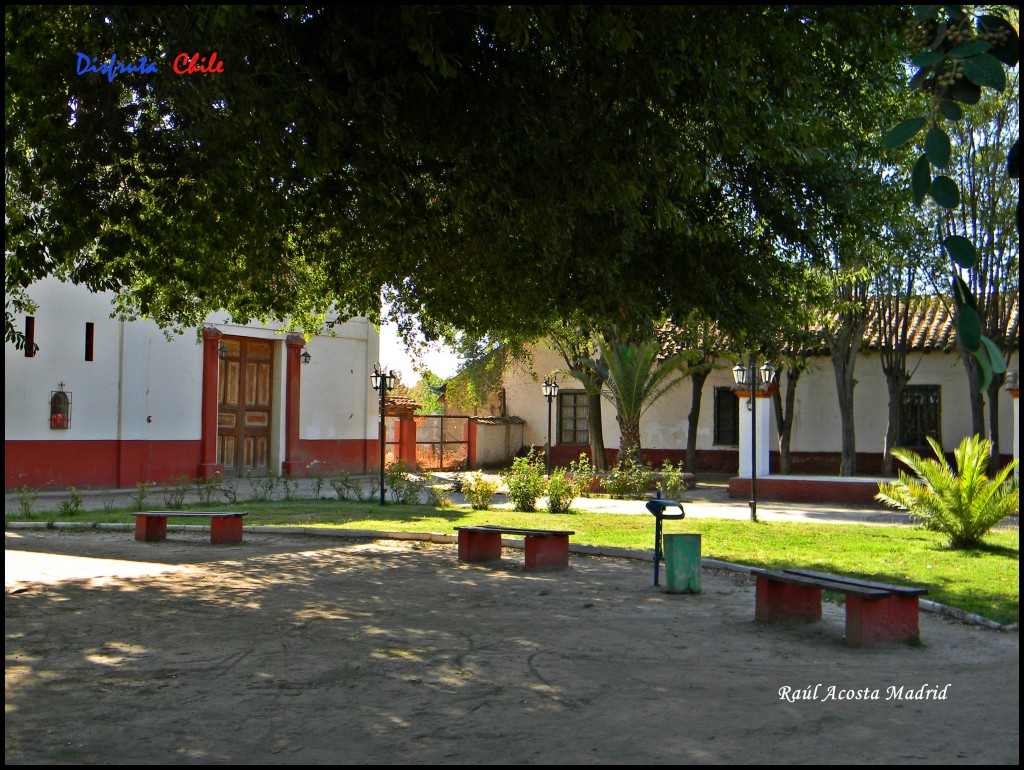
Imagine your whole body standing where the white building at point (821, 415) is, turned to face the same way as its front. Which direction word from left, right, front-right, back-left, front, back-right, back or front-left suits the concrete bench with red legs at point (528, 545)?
front

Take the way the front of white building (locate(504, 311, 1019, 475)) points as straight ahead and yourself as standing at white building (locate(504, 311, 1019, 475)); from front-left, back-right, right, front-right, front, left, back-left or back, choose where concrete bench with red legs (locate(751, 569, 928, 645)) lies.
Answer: front

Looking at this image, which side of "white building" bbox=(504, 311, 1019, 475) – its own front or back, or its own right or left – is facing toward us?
front

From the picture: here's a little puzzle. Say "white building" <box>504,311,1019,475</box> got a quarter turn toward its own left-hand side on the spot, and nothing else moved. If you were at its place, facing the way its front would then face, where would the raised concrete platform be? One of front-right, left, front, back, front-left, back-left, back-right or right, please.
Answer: right

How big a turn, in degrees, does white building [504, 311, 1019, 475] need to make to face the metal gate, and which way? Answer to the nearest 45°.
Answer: approximately 90° to its right

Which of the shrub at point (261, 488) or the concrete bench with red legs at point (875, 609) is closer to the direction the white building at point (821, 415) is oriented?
the concrete bench with red legs

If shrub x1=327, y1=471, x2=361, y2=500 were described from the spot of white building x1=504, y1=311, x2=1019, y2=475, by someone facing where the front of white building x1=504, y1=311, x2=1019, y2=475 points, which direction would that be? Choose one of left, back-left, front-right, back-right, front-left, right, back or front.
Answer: front-right

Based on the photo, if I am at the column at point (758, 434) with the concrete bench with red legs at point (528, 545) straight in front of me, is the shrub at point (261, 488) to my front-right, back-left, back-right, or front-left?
front-right

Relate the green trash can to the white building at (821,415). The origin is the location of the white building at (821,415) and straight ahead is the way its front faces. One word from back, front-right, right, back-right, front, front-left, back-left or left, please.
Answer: front

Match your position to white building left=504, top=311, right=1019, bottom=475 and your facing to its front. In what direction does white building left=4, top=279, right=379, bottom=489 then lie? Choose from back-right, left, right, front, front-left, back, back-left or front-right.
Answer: front-right

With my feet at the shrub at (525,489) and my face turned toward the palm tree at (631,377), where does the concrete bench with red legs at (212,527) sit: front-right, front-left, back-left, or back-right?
back-left

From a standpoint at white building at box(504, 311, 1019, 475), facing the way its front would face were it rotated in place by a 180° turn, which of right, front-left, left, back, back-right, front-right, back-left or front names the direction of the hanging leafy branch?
back

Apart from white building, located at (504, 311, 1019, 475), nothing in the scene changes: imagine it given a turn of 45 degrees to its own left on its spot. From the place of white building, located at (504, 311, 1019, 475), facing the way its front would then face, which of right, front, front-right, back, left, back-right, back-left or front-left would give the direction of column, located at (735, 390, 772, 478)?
front-right

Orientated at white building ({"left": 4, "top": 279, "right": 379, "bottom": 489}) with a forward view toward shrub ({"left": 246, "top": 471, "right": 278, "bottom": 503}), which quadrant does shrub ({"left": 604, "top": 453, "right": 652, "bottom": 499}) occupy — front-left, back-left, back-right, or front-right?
front-left

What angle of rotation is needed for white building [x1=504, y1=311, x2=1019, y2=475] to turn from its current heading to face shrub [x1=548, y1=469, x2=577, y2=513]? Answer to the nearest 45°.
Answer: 0° — it already faces it

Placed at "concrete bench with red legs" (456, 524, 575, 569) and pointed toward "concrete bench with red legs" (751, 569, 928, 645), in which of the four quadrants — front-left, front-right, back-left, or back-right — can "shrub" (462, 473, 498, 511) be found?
back-left

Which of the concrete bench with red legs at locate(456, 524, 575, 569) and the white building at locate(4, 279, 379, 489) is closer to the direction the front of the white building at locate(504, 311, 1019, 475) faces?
the concrete bench with red legs

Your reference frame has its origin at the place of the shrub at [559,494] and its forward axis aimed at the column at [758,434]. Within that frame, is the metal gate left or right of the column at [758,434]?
left

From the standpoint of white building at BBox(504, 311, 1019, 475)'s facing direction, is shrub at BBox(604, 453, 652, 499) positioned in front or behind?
in front
